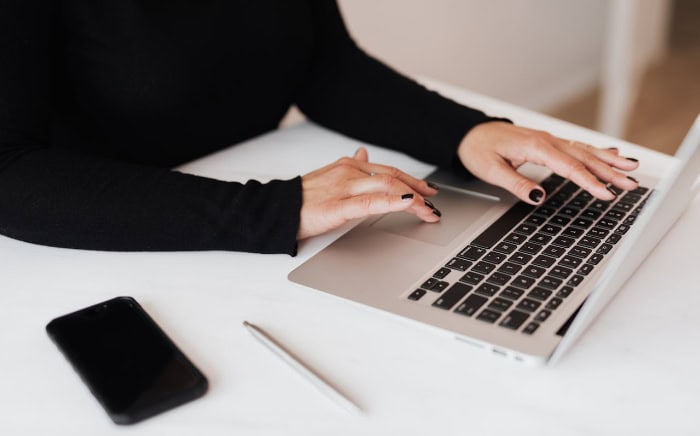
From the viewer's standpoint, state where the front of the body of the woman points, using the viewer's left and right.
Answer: facing the viewer and to the right of the viewer

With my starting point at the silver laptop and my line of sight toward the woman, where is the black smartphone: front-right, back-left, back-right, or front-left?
front-left

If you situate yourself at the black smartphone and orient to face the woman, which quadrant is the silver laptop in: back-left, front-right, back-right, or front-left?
front-right

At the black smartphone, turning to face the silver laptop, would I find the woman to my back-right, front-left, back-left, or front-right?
front-left

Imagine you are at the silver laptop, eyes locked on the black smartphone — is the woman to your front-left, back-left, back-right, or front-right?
front-right
